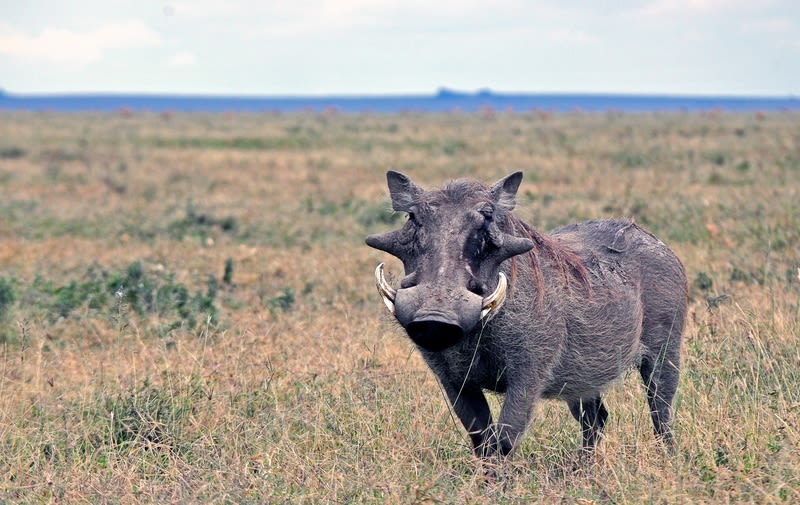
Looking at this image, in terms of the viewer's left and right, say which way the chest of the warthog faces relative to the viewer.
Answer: facing the viewer and to the left of the viewer
